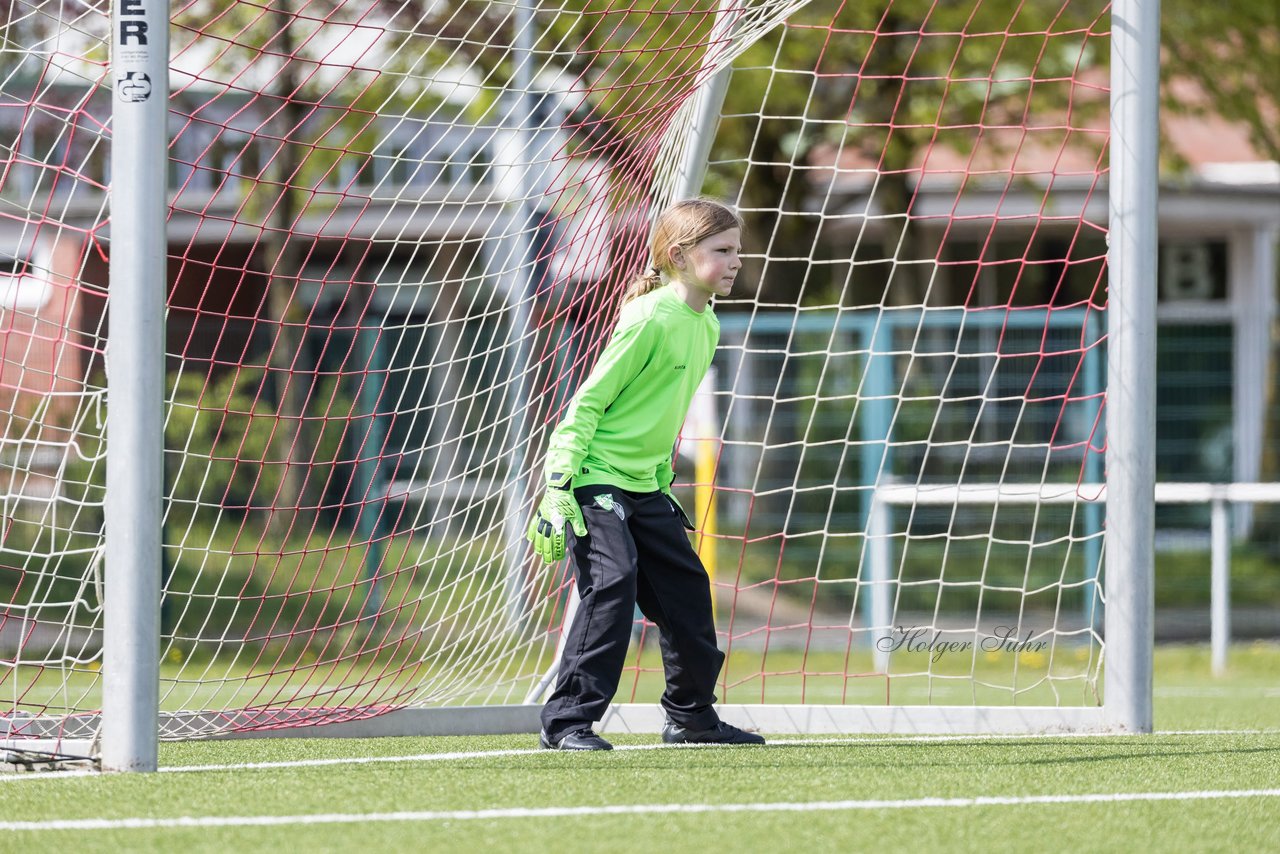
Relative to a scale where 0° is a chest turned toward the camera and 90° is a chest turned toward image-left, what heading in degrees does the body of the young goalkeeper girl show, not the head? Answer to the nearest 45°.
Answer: approximately 315°

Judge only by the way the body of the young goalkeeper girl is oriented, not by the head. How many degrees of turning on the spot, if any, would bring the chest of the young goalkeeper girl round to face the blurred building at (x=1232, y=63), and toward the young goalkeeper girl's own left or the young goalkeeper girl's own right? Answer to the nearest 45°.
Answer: approximately 90° to the young goalkeeper girl's own left
